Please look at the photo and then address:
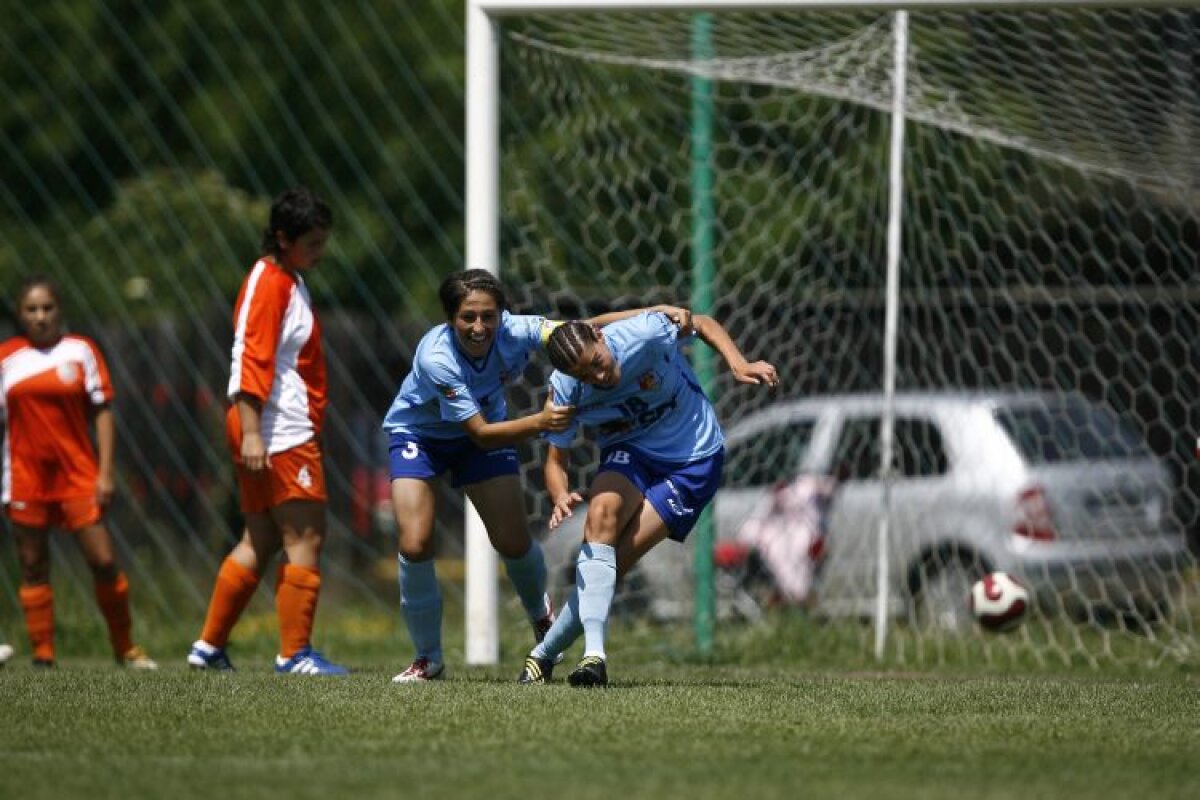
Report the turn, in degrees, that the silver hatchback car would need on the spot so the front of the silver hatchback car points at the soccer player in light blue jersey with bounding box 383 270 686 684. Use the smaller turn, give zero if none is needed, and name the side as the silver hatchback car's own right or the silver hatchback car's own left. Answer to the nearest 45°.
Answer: approximately 90° to the silver hatchback car's own left

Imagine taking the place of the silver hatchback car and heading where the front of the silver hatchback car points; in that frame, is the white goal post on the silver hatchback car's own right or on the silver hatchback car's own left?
on the silver hatchback car's own left

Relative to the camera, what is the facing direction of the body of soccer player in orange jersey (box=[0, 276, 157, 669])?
toward the camera

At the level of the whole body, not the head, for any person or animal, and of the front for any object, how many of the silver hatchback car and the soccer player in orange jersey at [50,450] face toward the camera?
1

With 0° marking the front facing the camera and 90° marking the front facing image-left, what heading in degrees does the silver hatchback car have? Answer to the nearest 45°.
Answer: approximately 135°

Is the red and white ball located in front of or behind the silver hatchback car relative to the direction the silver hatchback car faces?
behind

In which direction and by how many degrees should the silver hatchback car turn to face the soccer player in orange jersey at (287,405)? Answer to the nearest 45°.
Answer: approximately 90° to its left
